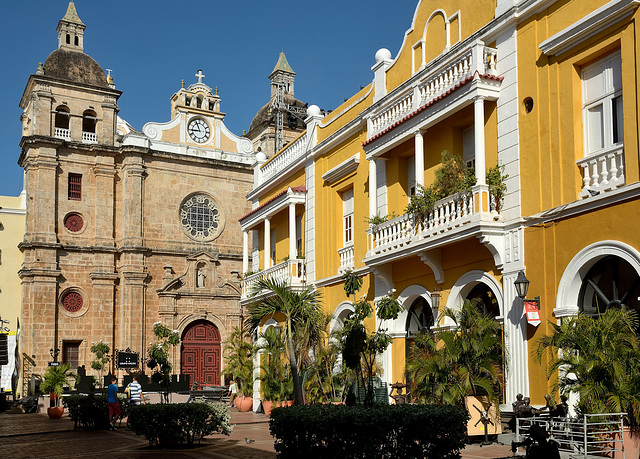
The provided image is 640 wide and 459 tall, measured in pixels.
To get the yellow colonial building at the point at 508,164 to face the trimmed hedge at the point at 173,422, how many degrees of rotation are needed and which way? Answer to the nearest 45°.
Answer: approximately 45° to its right

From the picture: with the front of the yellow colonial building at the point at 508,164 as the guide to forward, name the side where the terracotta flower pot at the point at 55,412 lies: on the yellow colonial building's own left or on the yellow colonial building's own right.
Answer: on the yellow colonial building's own right

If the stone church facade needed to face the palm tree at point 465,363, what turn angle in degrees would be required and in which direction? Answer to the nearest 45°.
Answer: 0° — it already faces it

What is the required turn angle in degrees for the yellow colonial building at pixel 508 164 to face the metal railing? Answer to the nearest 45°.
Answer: approximately 45° to its left

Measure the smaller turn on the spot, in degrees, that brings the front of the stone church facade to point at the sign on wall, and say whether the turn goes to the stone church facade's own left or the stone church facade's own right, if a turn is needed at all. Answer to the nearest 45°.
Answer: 0° — it already faces it

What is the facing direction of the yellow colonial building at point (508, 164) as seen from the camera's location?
facing the viewer and to the left of the viewer

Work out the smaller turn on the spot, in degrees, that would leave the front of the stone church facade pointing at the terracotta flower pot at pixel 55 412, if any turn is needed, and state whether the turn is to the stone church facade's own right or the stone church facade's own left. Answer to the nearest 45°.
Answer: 0° — it already faces it

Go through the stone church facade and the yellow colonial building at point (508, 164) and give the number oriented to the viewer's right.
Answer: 0

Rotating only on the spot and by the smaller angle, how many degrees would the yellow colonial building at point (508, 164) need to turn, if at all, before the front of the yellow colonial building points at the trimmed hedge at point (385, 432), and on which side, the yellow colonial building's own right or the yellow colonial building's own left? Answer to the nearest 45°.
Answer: approximately 45° to the yellow colonial building's own left

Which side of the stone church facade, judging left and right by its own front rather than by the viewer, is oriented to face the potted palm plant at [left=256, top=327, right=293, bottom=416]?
front

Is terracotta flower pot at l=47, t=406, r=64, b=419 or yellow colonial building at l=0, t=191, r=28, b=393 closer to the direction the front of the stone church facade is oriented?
the terracotta flower pot

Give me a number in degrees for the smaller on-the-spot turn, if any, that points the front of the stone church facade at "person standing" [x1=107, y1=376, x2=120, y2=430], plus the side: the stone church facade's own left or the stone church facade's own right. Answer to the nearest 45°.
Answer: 0° — it already faces them

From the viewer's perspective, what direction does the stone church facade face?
toward the camera
